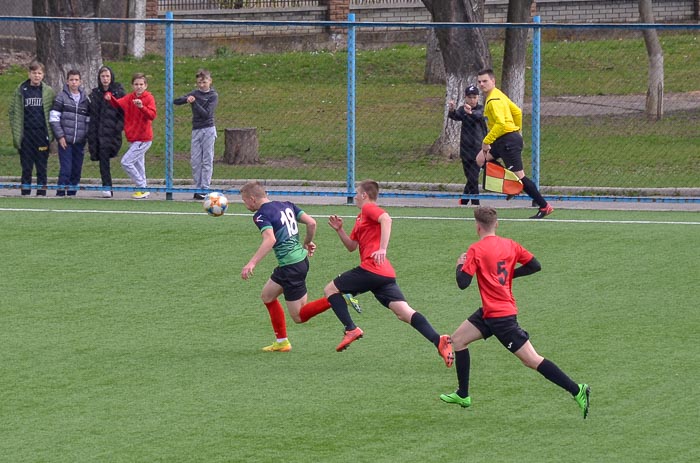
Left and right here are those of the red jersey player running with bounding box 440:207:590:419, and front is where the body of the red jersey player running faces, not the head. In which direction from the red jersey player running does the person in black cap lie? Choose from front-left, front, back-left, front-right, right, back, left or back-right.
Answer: front-right

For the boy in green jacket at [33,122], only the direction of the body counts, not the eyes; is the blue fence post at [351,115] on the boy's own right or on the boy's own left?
on the boy's own left

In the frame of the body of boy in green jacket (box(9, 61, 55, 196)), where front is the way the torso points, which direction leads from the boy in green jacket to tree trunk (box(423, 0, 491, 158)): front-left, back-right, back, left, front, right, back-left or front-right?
left

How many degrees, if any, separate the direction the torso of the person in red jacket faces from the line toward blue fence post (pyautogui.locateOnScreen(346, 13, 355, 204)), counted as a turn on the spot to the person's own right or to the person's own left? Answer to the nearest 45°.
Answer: approximately 135° to the person's own left

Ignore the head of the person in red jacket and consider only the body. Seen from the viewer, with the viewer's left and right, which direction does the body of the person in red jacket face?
facing the viewer and to the left of the viewer

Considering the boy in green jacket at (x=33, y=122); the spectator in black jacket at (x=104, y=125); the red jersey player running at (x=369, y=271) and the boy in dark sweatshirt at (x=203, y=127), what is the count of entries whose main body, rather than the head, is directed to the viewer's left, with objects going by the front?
1

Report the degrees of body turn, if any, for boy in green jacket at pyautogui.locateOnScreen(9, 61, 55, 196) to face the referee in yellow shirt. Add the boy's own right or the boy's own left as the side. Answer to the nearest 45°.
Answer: approximately 45° to the boy's own left

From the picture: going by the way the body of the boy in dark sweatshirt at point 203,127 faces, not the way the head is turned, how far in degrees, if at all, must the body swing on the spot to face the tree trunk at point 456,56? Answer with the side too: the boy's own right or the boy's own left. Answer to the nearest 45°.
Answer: approximately 135° to the boy's own left

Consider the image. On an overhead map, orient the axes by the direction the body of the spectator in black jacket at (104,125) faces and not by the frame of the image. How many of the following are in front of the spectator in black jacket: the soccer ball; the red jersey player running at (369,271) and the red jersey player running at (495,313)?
3

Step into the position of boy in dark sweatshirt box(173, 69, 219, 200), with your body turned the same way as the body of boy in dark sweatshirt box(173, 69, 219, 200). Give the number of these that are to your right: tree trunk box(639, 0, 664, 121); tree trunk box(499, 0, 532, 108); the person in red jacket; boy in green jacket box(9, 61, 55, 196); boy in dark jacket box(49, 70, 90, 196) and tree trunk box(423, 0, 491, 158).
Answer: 3

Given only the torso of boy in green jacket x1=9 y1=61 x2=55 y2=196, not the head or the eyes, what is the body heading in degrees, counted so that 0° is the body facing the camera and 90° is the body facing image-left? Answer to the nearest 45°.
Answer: approximately 0°

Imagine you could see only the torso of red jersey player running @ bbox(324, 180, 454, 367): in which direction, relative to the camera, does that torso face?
to the viewer's left

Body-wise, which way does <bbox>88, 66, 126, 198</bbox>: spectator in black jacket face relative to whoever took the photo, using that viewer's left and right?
facing the viewer

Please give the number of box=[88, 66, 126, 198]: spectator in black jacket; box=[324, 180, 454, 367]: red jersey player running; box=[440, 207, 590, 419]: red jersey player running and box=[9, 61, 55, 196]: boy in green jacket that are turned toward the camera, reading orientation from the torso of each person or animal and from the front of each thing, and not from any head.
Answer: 2
